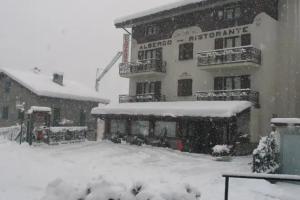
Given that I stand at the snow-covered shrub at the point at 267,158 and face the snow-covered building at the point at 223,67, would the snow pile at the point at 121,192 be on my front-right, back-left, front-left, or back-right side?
back-left

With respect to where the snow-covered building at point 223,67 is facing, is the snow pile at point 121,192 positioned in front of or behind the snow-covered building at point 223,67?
in front

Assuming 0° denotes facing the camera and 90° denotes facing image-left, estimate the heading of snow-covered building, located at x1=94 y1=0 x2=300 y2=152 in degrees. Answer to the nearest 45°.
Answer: approximately 45°

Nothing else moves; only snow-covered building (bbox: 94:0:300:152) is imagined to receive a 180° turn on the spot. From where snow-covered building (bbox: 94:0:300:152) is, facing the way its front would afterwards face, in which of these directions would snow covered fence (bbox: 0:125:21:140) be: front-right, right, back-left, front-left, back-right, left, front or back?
back-left

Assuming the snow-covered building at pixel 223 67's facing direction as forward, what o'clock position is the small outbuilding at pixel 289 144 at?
The small outbuilding is roughly at 10 o'clock from the snow-covered building.

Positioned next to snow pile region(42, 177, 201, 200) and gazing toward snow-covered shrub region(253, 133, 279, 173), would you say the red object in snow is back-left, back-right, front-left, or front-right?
front-left

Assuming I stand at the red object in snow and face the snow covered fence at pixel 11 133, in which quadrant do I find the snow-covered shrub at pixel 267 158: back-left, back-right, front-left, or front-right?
back-left
